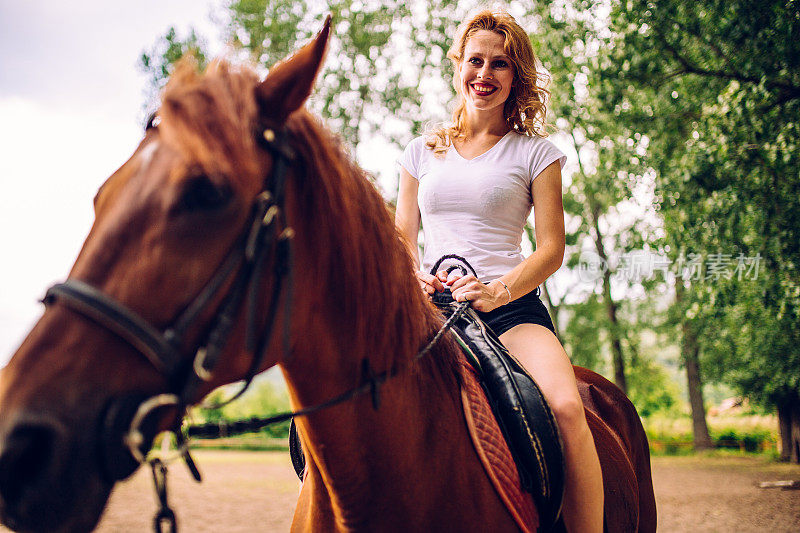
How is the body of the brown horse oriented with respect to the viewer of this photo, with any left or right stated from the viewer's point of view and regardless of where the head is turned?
facing the viewer and to the left of the viewer

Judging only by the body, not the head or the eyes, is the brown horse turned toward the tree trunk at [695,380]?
no

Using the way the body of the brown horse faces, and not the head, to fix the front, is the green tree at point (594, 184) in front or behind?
behind

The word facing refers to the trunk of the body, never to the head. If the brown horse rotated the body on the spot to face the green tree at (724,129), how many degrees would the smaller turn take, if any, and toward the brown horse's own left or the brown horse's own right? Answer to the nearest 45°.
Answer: approximately 180°
